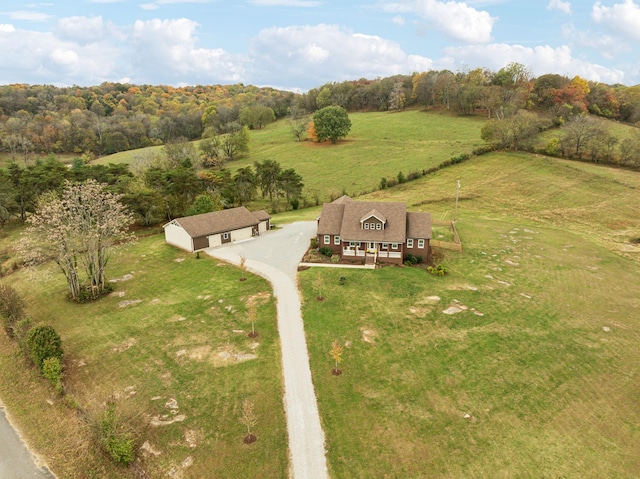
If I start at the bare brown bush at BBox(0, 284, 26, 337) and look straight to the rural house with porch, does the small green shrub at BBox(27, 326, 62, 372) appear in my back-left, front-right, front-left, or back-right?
front-right

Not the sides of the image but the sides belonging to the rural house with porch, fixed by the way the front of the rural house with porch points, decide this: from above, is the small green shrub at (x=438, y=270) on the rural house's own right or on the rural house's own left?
on the rural house's own left

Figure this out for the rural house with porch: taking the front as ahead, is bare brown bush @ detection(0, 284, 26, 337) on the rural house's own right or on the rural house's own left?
on the rural house's own right

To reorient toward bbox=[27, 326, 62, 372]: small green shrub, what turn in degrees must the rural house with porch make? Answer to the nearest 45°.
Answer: approximately 45° to its right

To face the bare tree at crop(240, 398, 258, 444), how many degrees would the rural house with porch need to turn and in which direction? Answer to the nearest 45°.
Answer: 0° — it already faces it

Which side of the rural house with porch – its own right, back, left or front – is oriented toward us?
front

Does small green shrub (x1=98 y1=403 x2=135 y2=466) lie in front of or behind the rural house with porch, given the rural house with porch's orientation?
in front

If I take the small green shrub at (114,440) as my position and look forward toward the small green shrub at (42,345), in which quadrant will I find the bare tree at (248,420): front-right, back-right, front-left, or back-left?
back-right

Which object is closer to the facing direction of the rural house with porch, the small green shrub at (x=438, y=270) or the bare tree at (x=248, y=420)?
the bare tree

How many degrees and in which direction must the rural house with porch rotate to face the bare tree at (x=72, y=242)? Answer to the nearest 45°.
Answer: approximately 45° to its right

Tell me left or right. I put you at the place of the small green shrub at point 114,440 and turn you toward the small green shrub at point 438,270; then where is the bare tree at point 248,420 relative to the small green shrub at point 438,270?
right
